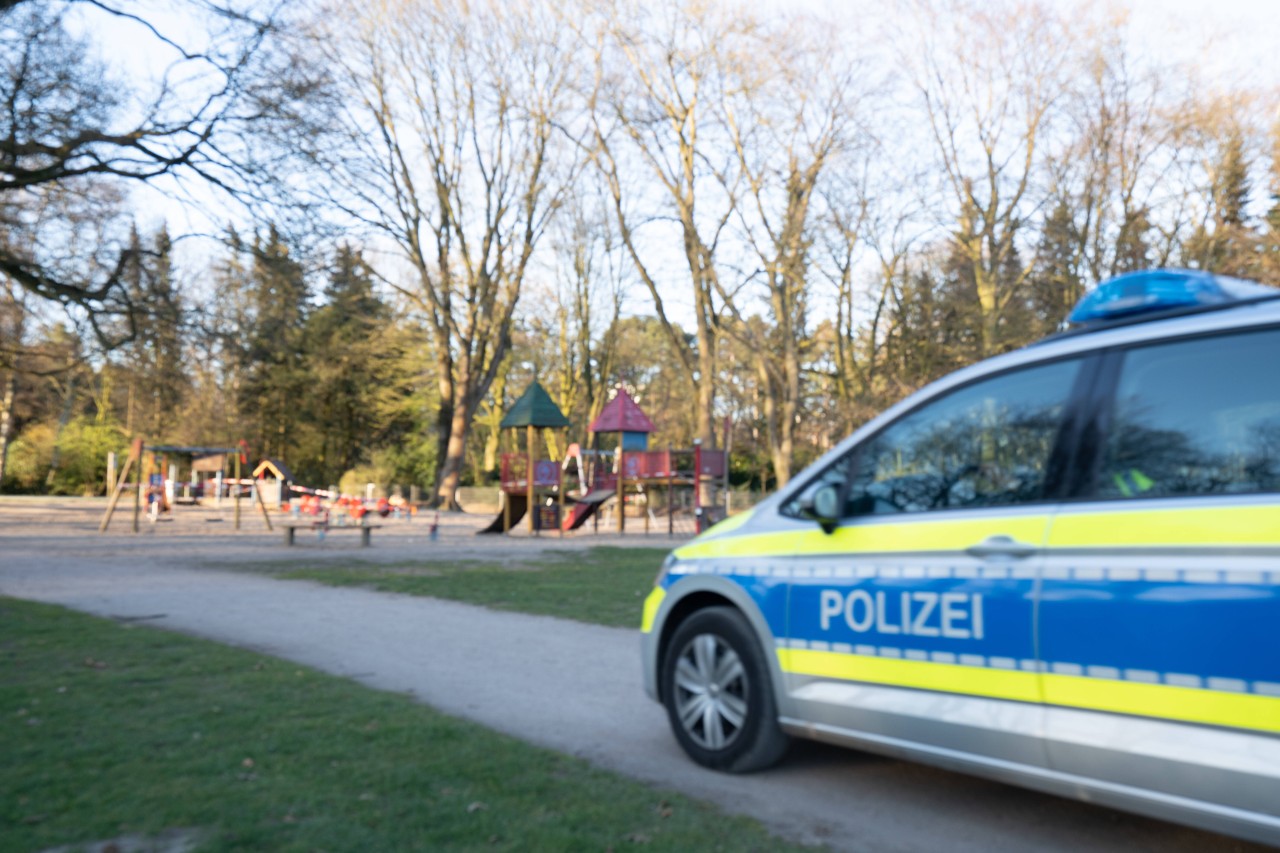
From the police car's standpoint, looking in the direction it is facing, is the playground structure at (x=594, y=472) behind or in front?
in front

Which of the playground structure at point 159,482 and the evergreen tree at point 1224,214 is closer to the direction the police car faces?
the playground structure

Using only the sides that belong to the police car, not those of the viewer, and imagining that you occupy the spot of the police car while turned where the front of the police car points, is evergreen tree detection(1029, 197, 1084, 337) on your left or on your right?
on your right

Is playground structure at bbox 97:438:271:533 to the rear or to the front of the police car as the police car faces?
to the front

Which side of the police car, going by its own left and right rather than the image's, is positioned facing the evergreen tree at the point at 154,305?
front

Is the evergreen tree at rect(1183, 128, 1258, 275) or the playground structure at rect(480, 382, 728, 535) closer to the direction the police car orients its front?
the playground structure

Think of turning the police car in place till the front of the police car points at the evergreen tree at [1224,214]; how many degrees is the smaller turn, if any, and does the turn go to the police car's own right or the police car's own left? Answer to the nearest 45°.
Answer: approximately 45° to the police car's own right

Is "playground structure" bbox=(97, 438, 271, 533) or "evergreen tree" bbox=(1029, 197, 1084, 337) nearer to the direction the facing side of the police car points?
the playground structure

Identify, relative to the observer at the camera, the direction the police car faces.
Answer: facing away from the viewer and to the left of the viewer
